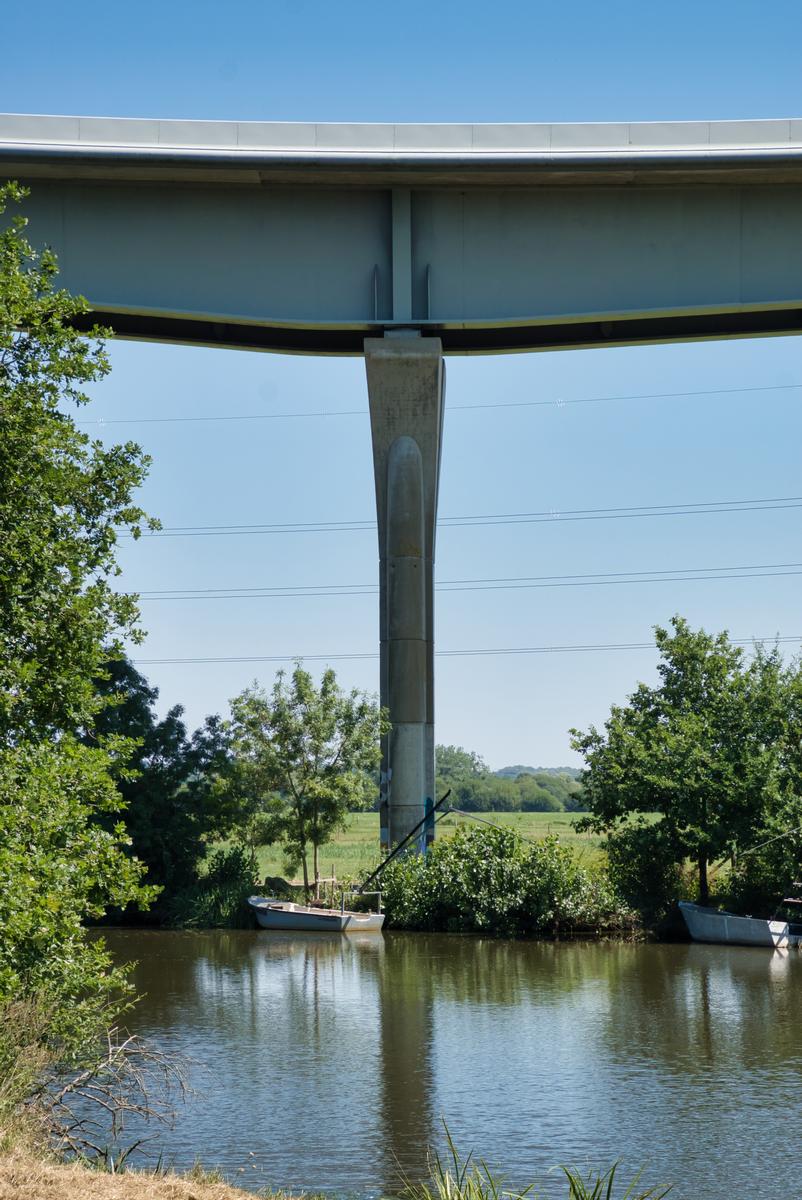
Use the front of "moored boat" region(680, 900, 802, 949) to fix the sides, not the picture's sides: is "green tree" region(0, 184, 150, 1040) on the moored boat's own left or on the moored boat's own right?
on the moored boat's own left

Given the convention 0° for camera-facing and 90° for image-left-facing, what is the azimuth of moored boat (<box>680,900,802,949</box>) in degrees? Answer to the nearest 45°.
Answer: approximately 90°

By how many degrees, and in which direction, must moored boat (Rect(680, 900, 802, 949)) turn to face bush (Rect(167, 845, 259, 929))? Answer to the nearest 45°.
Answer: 0° — it already faces it

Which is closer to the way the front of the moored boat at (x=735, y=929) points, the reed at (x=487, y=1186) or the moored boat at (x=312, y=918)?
the moored boat

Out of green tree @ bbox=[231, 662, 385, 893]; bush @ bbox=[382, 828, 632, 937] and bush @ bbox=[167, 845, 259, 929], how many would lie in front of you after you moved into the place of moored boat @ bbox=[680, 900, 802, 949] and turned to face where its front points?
3

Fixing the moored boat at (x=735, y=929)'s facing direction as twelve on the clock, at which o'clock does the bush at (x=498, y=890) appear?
The bush is roughly at 12 o'clock from the moored boat.

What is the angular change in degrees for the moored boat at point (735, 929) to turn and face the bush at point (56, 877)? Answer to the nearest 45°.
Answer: approximately 90° to its left

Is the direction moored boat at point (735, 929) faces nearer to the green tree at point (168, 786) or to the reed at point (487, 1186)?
the green tree
